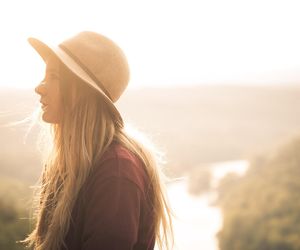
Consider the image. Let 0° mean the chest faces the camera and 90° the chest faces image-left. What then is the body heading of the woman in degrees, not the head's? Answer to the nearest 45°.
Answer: approximately 90°

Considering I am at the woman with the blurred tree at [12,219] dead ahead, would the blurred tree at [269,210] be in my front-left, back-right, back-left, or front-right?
front-right

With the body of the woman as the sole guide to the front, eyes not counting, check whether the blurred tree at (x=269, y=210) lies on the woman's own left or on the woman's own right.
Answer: on the woman's own right

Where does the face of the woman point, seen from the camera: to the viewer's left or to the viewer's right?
to the viewer's left

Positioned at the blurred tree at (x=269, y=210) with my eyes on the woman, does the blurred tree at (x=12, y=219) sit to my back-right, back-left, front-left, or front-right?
front-right

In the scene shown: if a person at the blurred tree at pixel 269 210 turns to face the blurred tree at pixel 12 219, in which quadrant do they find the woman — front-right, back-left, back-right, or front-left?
front-left

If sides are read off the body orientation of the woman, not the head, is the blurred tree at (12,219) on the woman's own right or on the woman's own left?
on the woman's own right
